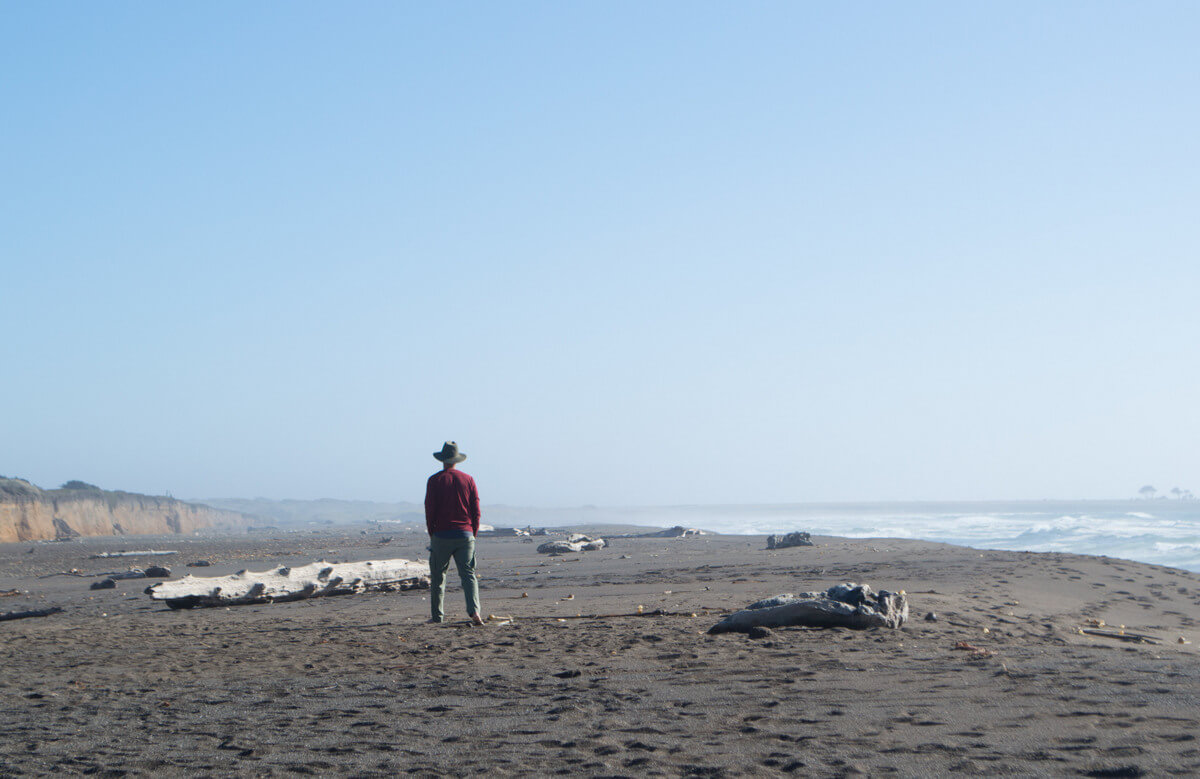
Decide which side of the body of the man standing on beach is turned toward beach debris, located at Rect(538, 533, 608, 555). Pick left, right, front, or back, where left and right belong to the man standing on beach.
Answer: front

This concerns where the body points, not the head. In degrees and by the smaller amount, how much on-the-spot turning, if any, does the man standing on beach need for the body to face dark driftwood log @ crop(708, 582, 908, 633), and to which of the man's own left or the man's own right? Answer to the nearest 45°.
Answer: approximately 135° to the man's own right

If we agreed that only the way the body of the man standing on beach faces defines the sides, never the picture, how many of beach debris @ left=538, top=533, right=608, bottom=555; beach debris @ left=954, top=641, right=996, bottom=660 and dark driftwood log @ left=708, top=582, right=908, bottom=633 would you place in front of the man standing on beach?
1

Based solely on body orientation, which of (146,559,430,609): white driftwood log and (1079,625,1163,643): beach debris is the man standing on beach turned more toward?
the white driftwood log

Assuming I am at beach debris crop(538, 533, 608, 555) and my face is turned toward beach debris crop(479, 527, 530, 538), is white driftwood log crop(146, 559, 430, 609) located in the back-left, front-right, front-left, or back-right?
back-left

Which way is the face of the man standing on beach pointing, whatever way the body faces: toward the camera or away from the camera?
away from the camera

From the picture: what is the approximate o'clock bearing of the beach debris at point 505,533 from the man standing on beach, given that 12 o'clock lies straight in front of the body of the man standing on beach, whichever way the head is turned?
The beach debris is roughly at 12 o'clock from the man standing on beach.

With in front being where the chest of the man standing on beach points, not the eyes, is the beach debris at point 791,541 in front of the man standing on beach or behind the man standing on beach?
in front

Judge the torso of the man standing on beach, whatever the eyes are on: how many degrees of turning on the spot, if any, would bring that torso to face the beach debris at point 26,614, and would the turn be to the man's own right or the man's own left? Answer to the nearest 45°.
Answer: approximately 45° to the man's own left

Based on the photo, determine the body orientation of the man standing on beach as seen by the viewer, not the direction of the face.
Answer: away from the camera

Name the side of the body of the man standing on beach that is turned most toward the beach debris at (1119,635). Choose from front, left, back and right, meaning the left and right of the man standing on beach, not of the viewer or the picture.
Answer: right

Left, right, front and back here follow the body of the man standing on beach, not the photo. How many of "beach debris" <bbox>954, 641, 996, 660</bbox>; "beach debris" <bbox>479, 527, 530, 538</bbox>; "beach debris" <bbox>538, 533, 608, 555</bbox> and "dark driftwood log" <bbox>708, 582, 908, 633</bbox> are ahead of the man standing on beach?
2

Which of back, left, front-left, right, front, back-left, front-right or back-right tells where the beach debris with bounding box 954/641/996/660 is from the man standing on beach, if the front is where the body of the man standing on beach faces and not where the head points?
back-right

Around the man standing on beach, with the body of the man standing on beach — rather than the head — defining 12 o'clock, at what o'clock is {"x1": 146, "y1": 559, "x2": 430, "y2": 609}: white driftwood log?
The white driftwood log is roughly at 11 o'clock from the man standing on beach.

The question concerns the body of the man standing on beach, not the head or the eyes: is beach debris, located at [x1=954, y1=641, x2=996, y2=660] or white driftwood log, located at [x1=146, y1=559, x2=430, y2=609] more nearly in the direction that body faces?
the white driftwood log

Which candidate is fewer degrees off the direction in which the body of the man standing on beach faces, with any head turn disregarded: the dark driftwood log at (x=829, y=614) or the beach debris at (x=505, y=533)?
the beach debris
